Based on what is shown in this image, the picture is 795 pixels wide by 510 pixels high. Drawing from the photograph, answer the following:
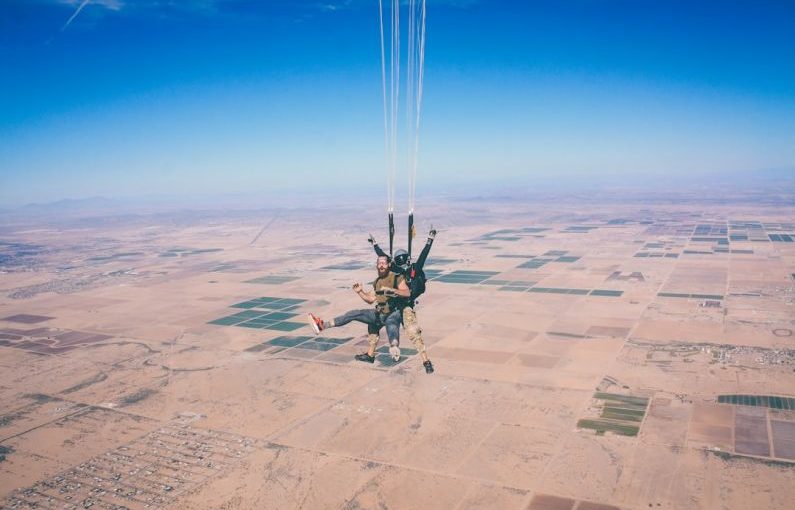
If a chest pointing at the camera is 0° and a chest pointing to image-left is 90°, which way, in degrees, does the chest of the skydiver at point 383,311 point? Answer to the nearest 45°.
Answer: approximately 45°
